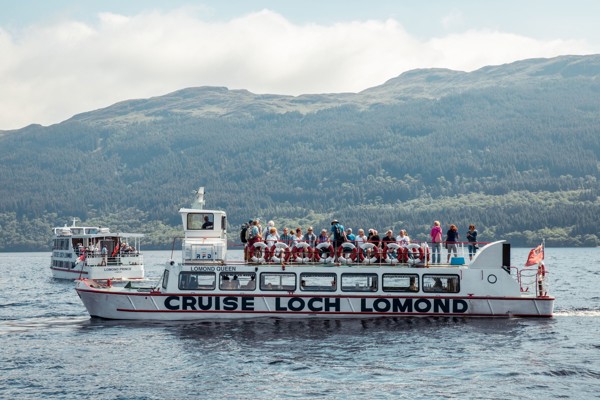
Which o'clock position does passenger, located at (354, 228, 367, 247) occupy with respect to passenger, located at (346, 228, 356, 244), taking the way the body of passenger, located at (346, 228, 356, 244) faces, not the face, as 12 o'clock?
passenger, located at (354, 228, 367, 247) is roughly at 8 o'clock from passenger, located at (346, 228, 356, 244).

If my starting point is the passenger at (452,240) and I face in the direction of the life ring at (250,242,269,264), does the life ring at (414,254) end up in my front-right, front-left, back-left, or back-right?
front-left

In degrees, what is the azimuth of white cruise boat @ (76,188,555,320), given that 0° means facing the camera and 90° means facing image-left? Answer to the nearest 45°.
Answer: approximately 90°
